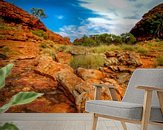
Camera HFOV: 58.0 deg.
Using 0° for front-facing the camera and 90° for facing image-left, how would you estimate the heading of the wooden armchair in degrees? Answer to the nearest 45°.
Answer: approximately 45°
